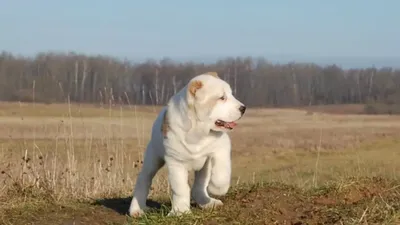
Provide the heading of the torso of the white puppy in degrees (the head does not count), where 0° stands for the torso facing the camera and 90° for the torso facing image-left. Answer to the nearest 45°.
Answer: approximately 315°
